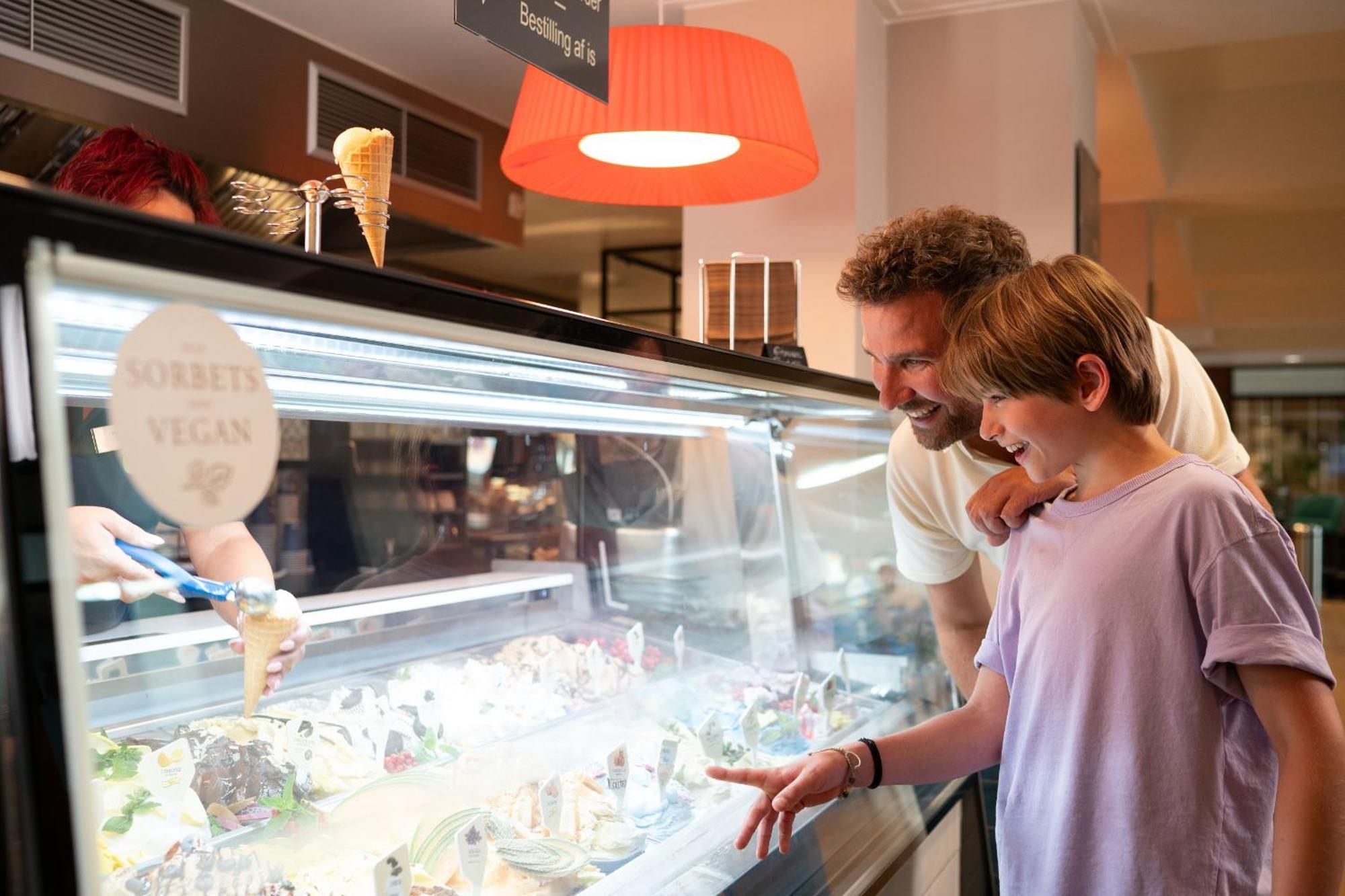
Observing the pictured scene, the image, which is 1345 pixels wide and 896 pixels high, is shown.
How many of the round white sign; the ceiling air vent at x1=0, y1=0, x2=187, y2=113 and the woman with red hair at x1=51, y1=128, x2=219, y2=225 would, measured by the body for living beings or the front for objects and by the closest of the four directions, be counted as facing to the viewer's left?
0

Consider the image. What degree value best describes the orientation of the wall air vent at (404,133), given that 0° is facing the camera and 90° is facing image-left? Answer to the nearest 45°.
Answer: approximately 315°

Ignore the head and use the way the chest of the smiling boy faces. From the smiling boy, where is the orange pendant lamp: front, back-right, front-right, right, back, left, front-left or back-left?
right

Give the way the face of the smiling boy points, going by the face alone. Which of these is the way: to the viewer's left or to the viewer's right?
to the viewer's left

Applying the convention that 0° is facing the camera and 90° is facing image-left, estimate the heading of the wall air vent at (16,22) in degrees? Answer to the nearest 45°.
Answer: approximately 315°

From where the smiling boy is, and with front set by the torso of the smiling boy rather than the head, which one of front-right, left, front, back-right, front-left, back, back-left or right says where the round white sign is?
front

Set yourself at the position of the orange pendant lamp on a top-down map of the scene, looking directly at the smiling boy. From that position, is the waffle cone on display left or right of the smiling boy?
right

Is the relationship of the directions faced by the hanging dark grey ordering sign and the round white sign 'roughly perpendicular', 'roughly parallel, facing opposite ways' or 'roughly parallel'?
roughly parallel

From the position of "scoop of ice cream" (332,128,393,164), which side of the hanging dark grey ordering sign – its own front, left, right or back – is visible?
right

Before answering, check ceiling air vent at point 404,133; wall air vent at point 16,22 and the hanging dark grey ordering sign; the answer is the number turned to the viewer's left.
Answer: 0

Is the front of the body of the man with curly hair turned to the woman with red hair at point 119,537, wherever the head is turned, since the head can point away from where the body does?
yes

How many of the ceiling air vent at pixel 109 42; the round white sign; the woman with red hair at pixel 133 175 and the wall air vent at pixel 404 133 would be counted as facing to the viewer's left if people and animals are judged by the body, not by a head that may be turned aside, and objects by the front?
0
